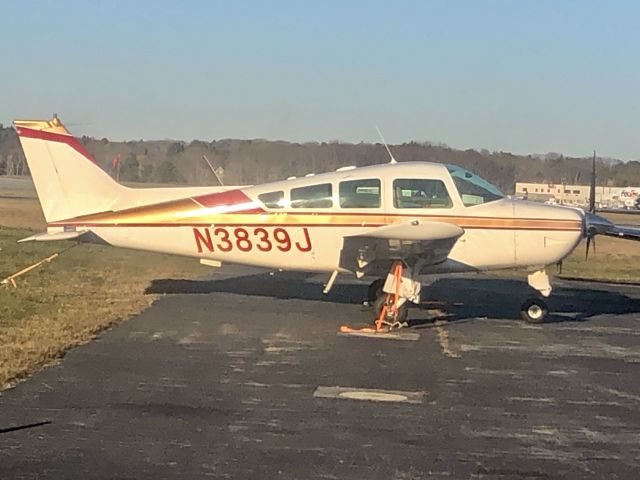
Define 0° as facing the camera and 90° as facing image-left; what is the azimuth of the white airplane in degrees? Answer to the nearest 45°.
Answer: approximately 270°
